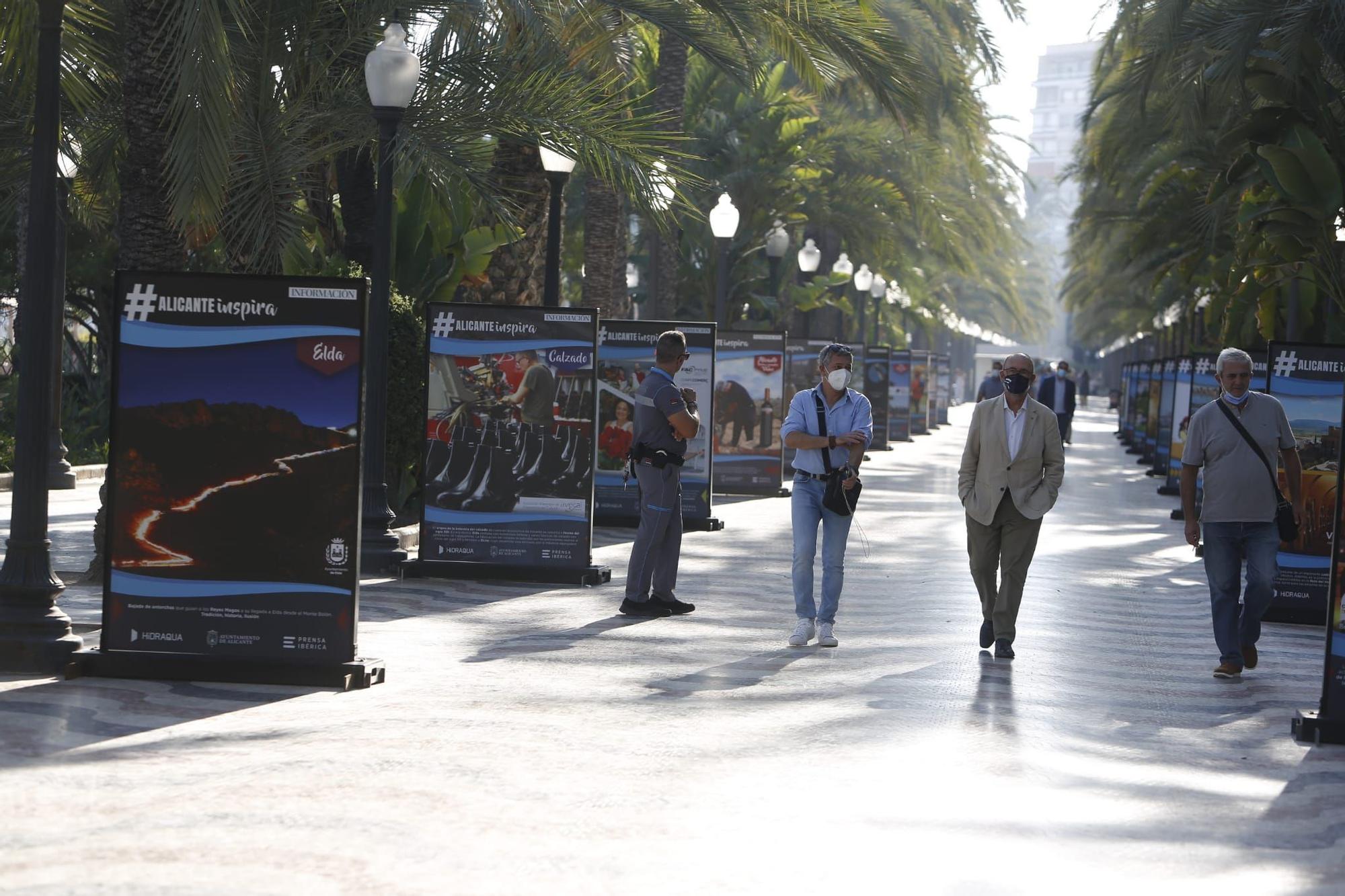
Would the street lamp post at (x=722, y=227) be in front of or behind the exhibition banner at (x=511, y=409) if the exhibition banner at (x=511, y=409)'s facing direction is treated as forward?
behind

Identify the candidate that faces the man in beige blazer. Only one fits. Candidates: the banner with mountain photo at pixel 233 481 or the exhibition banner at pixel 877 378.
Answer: the exhibition banner

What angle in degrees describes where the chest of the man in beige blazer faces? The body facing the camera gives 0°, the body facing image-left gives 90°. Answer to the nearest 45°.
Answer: approximately 0°
